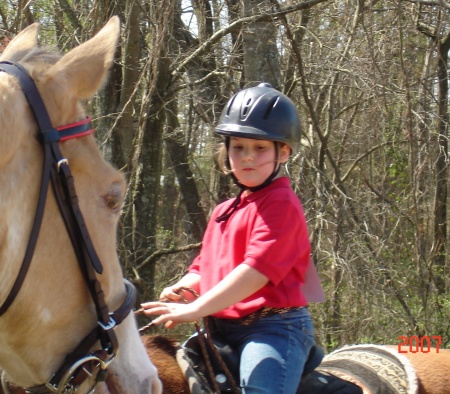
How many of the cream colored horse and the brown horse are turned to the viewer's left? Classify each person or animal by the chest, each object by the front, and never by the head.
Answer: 1

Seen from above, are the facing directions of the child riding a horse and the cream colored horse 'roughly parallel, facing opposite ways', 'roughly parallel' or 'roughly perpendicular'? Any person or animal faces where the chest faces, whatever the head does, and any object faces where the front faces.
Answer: roughly parallel, facing opposite ways

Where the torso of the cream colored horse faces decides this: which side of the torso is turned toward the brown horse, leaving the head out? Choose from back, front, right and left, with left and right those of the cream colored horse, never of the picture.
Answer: front

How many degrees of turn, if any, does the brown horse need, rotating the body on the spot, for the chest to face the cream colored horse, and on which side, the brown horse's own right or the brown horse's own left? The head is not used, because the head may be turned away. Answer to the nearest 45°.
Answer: approximately 45° to the brown horse's own left

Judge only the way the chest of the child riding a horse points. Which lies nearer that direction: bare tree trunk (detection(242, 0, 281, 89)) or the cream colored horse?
the cream colored horse

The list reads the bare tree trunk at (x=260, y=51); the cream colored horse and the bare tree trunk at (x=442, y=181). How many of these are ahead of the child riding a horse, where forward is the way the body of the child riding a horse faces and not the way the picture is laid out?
1

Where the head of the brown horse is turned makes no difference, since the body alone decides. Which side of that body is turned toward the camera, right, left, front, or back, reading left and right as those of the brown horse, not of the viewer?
left

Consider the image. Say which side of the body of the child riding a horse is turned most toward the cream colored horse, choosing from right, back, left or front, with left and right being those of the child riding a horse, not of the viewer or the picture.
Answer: front

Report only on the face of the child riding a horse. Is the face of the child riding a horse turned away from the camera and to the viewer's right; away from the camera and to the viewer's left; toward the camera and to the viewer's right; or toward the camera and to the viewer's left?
toward the camera and to the viewer's left

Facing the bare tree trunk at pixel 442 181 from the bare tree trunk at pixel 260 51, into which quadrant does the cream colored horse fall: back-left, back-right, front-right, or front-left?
back-right

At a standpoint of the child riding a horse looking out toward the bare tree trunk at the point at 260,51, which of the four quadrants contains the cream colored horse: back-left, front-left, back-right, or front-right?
back-left

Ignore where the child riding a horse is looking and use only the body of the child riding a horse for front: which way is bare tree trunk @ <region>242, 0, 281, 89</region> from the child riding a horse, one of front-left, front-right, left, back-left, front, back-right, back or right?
back-right
